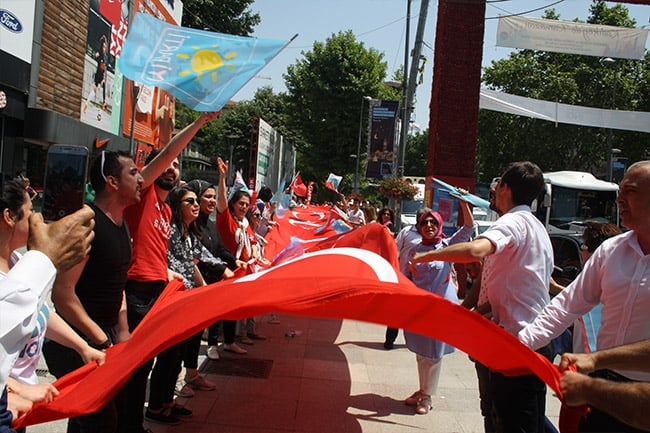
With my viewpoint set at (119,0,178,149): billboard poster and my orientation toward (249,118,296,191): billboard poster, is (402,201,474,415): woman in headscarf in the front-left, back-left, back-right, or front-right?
front-right

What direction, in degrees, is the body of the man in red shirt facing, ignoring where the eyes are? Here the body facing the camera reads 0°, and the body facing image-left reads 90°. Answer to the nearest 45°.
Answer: approximately 315°

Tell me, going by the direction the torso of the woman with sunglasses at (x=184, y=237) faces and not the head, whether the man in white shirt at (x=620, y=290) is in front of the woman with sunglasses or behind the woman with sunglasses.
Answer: in front

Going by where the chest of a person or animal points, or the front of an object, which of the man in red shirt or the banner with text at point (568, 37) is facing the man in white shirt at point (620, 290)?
the man in red shirt

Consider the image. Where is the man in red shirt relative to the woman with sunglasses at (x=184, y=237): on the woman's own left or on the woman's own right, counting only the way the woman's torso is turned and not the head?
on the woman's own right

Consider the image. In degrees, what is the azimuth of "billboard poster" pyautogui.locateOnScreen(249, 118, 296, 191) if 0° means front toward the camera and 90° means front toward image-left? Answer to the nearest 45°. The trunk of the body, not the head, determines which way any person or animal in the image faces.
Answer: approximately 315°

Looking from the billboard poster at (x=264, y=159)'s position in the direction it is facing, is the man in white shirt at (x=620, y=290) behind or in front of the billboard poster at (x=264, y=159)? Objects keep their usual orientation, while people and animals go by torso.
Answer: in front
